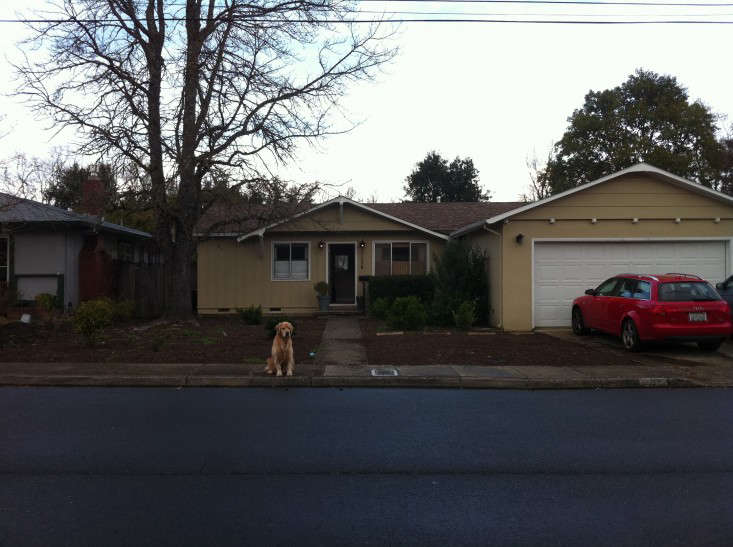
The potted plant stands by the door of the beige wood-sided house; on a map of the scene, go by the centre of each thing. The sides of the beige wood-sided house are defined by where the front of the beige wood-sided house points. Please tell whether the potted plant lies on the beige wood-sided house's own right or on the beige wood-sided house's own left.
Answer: on the beige wood-sided house's own right

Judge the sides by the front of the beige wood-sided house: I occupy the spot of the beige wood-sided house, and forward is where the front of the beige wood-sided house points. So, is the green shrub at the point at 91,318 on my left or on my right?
on my right

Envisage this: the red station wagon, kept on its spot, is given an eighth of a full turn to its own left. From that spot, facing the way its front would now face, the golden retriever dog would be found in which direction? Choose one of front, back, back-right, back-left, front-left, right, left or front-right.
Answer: front-left

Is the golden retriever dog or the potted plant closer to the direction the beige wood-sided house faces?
the golden retriever dog

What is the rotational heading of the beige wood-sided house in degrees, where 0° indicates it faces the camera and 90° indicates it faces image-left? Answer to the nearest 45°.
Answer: approximately 0°

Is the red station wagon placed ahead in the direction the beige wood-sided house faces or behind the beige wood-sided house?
ahead

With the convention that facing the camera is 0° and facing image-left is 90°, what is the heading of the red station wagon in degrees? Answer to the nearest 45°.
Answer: approximately 135°

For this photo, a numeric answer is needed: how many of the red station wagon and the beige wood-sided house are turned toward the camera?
1

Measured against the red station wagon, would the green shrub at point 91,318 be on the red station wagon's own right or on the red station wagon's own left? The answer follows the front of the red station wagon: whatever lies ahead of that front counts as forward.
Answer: on the red station wagon's own left

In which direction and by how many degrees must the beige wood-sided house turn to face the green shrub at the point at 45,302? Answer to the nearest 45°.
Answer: approximately 90° to its right
